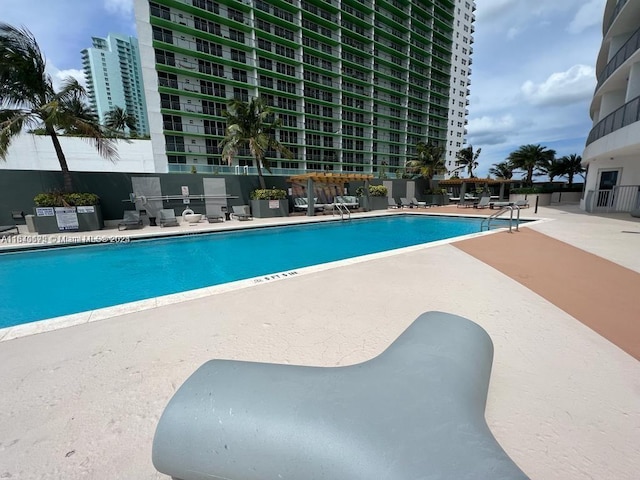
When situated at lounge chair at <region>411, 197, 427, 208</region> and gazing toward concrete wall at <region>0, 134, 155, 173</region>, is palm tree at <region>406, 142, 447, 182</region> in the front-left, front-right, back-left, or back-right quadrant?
back-right

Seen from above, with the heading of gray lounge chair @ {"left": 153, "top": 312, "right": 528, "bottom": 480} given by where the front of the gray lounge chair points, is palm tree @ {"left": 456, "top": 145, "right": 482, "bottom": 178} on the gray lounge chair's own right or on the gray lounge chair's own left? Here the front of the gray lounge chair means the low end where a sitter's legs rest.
on the gray lounge chair's own right
